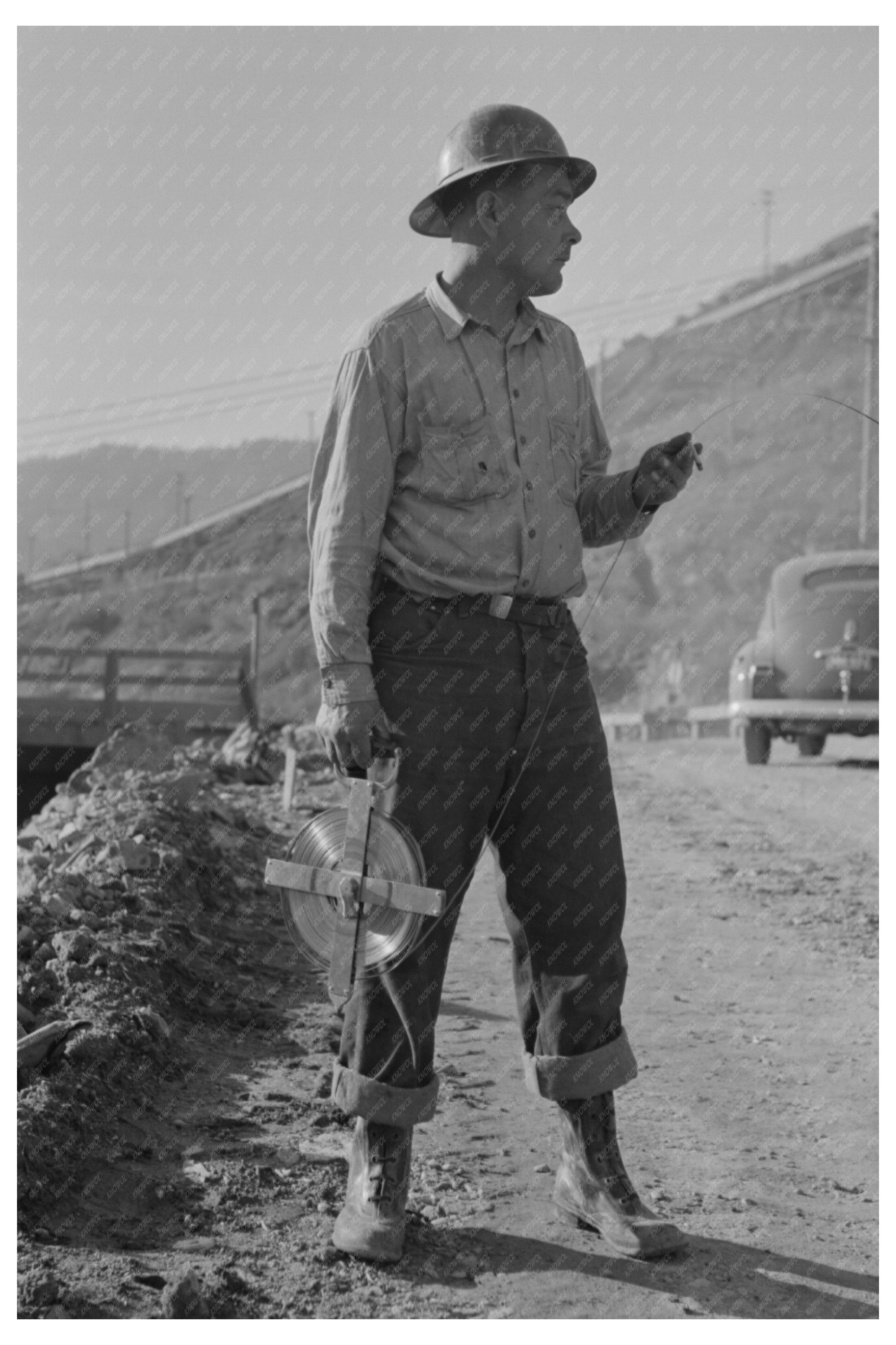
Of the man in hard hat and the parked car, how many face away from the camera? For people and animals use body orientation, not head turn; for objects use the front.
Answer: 1

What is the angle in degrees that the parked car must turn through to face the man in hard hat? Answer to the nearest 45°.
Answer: approximately 180°

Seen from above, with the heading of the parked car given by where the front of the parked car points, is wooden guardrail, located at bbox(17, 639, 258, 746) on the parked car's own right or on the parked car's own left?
on the parked car's own left

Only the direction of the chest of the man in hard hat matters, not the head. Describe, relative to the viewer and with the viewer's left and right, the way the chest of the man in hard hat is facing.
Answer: facing the viewer and to the right of the viewer

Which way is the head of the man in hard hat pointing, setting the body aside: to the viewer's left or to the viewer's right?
to the viewer's right

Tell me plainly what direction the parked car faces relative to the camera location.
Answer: facing away from the viewer

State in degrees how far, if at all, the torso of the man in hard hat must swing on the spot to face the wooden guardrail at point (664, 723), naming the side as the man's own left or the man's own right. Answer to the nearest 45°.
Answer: approximately 135° to the man's own left

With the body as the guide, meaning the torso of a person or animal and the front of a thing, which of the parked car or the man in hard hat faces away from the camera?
the parked car

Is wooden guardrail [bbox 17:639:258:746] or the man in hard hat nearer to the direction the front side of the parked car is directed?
the wooden guardrail
